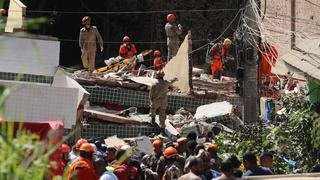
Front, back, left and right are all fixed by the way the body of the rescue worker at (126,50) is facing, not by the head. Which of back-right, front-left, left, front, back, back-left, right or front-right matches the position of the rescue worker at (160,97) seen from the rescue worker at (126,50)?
front

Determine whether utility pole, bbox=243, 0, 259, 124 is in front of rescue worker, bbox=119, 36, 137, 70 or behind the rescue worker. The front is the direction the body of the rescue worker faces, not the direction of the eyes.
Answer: in front

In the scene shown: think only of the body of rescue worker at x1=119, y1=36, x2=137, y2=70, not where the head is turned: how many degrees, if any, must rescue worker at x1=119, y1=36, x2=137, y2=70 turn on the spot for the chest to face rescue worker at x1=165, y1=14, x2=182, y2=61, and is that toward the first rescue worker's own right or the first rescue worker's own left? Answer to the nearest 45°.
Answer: approximately 45° to the first rescue worker's own left

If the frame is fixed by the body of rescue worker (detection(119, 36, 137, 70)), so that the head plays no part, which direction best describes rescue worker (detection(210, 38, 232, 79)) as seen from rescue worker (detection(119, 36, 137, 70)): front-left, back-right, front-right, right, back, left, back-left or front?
left

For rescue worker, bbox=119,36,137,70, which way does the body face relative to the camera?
toward the camera

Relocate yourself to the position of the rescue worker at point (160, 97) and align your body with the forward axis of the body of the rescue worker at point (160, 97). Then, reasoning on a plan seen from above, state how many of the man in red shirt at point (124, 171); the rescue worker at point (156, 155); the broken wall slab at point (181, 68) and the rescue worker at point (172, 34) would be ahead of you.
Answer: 2

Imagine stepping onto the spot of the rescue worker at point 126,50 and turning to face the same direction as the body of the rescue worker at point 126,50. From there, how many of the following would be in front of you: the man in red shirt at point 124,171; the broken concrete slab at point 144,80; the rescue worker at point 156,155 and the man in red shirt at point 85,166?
4
